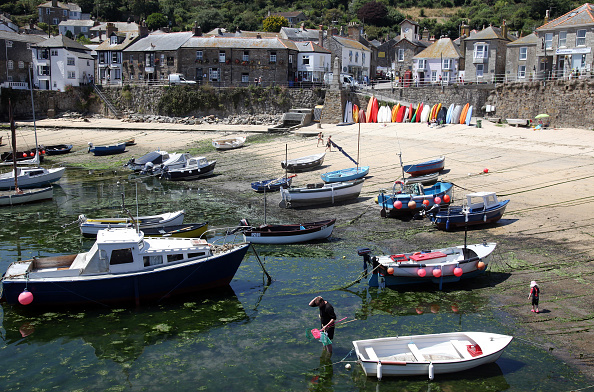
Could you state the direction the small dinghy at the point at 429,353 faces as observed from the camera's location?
facing to the right of the viewer

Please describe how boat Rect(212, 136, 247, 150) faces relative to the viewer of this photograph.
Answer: facing to the right of the viewer

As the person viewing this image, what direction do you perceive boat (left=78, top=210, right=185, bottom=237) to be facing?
facing to the right of the viewer

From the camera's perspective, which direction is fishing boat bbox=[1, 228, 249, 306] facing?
to the viewer's right

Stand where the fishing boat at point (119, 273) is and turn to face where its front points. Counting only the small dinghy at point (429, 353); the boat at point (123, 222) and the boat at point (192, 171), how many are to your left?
2
